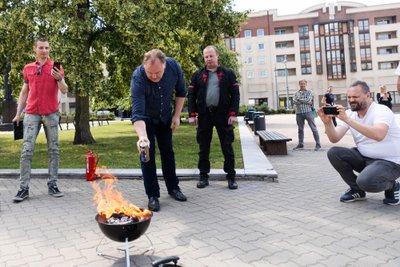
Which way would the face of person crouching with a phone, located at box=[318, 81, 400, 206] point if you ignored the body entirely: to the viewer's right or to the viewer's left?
to the viewer's left

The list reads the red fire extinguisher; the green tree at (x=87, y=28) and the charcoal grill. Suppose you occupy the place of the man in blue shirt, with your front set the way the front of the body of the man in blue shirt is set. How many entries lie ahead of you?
1

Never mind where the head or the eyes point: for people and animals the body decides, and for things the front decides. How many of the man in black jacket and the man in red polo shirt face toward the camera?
2

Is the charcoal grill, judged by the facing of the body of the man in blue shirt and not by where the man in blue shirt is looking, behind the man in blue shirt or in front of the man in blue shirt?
in front

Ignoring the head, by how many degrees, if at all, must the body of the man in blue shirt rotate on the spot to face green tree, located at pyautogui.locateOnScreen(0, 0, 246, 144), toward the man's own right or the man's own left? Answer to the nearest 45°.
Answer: approximately 180°

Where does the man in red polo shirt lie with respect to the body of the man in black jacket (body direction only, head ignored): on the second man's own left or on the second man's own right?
on the second man's own right

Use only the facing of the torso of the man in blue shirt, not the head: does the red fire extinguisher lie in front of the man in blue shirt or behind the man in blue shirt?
behind
